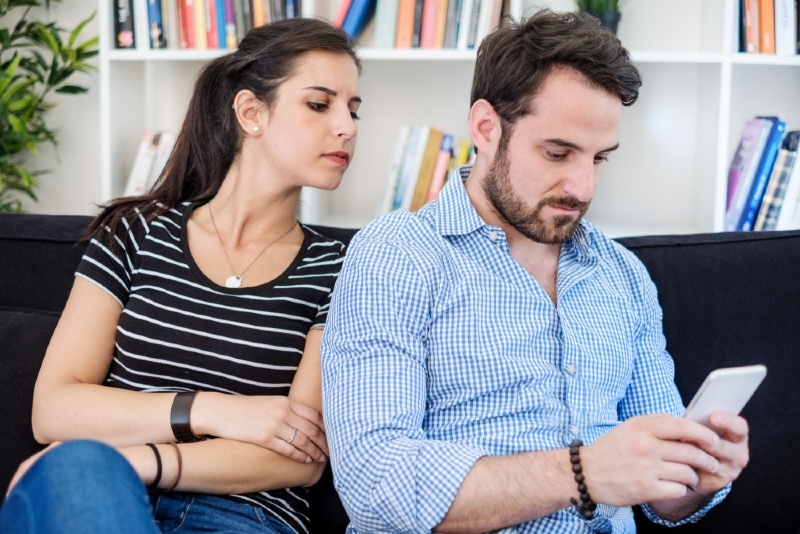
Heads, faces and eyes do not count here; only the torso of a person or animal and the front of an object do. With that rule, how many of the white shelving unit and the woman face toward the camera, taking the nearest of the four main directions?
2

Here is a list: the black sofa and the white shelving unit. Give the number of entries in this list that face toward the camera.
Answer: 2

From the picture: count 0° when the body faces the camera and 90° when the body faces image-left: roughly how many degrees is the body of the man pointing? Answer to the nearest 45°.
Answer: approximately 315°

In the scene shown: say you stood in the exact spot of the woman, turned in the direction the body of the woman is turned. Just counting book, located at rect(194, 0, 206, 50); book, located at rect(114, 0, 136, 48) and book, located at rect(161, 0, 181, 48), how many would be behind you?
3

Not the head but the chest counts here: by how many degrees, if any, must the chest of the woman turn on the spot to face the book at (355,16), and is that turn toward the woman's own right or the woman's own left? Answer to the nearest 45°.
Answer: approximately 180°

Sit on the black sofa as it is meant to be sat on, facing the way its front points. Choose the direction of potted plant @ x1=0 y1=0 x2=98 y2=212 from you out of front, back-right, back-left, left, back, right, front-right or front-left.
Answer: back-right

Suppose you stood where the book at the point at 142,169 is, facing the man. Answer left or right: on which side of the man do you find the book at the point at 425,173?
left

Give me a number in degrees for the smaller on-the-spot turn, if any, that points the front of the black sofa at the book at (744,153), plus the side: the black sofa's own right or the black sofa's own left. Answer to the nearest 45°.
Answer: approximately 180°

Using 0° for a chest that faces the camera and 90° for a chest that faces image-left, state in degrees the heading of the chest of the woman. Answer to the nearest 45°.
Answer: approximately 0°

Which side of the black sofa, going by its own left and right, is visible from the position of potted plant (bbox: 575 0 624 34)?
back
